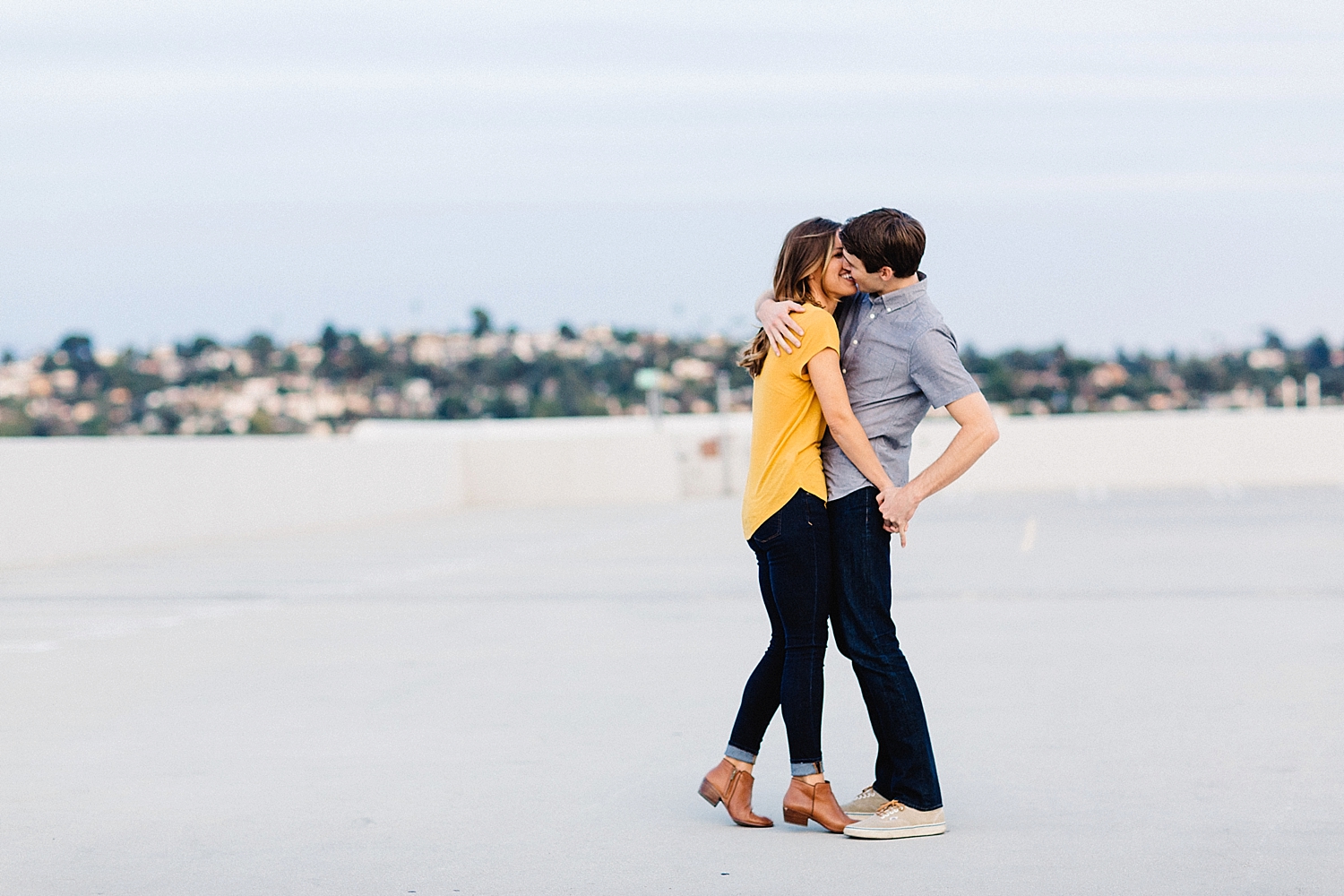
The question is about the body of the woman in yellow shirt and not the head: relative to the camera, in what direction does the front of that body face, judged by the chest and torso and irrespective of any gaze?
to the viewer's right

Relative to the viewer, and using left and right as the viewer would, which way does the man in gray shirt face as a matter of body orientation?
facing to the left of the viewer

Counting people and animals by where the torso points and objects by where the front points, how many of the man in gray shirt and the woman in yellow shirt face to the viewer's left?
1

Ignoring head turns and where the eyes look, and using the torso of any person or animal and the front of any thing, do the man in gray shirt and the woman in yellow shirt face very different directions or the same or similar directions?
very different directions

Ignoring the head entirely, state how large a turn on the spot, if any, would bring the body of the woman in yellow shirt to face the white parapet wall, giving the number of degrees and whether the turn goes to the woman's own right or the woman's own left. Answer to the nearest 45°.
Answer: approximately 90° to the woman's own left

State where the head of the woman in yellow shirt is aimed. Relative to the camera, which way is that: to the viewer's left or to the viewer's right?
to the viewer's right

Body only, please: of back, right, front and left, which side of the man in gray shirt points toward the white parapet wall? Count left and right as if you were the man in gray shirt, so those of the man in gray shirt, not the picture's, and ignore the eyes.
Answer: right
